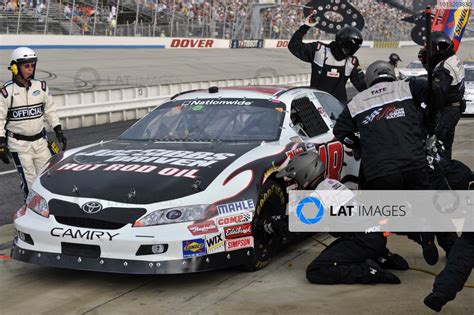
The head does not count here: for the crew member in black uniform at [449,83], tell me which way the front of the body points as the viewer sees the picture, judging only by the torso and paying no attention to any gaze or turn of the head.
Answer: to the viewer's left

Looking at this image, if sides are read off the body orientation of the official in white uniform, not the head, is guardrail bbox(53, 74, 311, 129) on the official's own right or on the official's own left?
on the official's own left

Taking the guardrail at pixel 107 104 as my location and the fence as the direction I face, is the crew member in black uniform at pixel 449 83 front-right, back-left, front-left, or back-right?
back-right

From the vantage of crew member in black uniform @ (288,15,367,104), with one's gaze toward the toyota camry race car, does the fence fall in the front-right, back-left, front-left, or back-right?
back-right

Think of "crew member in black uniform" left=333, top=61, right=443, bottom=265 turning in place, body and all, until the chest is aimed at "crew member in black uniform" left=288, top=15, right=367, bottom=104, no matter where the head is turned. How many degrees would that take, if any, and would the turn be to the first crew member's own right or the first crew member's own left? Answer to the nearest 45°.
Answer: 0° — they already face them

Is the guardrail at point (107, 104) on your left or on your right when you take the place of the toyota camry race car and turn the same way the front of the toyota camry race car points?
on your right

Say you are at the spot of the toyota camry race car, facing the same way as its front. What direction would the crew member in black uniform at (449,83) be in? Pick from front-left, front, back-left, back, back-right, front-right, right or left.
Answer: back

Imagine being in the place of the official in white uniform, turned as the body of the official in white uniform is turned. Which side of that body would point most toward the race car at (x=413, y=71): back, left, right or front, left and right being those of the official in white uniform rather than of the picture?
left

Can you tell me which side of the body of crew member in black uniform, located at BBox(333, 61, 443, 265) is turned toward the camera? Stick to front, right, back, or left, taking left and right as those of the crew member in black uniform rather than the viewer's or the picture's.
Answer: back

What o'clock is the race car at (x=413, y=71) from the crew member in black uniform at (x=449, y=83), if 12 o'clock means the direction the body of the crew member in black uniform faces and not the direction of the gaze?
The race car is roughly at 3 o'clock from the crew member in black uniform.
